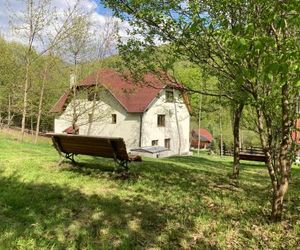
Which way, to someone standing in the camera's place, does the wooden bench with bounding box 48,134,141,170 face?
facing away from the viewer and to the right of the viewer

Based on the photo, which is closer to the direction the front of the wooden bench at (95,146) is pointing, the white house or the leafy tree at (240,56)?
the white house

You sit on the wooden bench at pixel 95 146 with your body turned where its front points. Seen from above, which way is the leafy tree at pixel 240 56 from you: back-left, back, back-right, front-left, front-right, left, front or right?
right

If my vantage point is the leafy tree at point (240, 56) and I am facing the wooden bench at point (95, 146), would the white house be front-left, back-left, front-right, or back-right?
front-right

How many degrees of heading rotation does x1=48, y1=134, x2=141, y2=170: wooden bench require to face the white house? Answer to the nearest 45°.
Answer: approximately 45° to its left

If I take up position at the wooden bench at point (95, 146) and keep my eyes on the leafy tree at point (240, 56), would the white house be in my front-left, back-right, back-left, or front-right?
back-left
